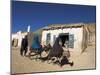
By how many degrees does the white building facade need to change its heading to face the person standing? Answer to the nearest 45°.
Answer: approximately 45° to its right

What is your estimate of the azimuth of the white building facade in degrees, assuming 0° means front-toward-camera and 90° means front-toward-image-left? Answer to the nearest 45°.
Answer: approximately 45°
